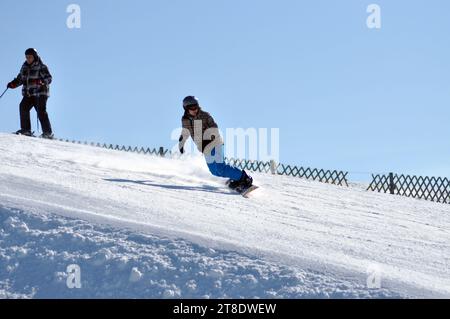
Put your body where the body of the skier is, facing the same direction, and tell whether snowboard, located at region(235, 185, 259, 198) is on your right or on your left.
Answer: on your left

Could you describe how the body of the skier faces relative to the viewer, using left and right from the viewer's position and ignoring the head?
facing the viewer and to the left of the viewer

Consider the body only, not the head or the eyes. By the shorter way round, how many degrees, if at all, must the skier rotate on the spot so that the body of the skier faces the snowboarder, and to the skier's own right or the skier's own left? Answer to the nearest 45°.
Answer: approximately 90° to the skier's own left
